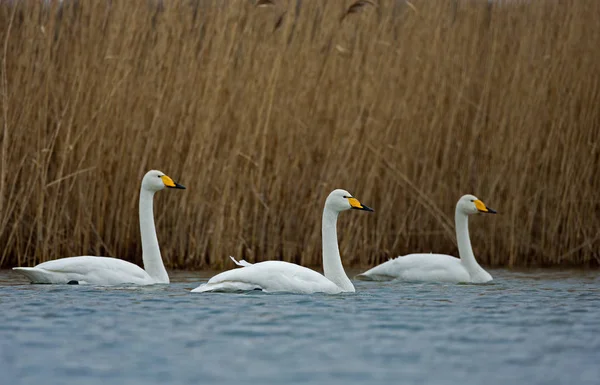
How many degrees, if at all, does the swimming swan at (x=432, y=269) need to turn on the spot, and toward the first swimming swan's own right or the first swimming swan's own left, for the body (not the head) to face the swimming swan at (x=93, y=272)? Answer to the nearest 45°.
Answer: approximately 135° to the first swimming swan's own right

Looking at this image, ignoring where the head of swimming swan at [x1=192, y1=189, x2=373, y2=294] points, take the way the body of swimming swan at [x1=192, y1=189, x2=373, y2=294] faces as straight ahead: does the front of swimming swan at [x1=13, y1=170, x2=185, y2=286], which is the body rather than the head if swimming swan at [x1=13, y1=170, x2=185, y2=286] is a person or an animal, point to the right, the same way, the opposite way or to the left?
the same way

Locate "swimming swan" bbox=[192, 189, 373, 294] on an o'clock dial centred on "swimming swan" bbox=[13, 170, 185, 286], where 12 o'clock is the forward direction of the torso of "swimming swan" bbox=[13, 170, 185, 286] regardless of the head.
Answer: "swimming swan" bbox=[192, 189, 373, 294] is roughly at 1 o'clock from "swimming swan" bbox=[13, 170, 185, 286].

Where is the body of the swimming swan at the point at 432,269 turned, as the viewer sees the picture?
to the viewer's right

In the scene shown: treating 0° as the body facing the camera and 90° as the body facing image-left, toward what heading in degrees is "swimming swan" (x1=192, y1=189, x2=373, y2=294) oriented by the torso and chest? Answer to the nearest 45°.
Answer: approximately 270°

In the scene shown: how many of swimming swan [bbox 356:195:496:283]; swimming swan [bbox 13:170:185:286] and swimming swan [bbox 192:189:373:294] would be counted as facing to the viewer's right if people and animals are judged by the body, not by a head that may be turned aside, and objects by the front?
3

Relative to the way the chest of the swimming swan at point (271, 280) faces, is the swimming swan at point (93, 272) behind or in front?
behind

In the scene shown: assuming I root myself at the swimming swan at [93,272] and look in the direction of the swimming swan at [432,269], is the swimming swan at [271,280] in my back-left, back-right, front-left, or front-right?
front-right

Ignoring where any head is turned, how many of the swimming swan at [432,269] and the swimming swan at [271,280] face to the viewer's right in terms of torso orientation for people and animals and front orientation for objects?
2

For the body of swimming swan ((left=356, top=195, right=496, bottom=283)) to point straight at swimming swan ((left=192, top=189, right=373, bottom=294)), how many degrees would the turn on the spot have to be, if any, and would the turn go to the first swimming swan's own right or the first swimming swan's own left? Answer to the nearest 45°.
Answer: approximately 135° to the first swimming swan's own right

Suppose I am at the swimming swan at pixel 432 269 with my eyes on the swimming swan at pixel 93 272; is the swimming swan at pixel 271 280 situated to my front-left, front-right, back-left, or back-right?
front-left

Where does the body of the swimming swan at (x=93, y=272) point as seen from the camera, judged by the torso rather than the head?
to the viewer's right

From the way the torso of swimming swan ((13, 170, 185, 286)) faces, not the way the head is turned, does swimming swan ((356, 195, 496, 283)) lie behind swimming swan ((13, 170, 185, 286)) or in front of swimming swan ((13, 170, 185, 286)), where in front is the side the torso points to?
in front

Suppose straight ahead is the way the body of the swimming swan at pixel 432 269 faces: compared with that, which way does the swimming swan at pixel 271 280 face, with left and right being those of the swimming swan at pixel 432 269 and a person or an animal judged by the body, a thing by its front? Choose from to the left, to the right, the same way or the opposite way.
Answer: the same way
